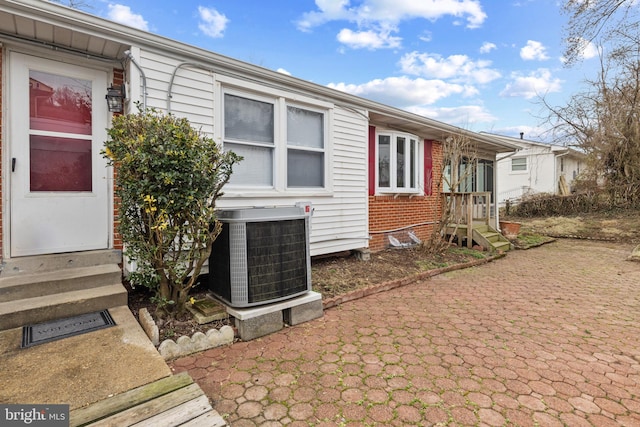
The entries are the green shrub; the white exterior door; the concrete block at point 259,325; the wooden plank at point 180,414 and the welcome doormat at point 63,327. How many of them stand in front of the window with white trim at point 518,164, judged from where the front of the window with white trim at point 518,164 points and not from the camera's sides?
5

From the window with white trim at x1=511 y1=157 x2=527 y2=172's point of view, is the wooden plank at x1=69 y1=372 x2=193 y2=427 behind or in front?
in front

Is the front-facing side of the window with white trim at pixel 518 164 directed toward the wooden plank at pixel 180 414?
yes

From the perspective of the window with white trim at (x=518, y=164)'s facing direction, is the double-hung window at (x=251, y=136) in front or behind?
in front

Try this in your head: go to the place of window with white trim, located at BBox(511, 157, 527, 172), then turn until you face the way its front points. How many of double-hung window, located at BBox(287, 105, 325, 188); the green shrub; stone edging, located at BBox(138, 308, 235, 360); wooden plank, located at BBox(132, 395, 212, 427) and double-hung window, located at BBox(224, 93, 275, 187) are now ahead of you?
5

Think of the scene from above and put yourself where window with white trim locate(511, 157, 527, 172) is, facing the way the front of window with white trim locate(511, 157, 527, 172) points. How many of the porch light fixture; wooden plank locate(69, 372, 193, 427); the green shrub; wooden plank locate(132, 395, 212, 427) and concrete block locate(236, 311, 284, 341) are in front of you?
5

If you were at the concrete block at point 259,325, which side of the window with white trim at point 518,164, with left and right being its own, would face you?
front

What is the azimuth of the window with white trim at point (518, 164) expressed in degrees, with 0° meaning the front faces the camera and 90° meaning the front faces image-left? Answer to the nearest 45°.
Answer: approximately 0°

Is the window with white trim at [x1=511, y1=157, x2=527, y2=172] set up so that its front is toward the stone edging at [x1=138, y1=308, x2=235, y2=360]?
yes

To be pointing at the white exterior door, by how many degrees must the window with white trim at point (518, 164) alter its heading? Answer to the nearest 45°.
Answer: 0° — it already faces it

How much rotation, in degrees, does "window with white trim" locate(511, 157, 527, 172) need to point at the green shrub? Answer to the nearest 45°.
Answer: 0° — it already faces it

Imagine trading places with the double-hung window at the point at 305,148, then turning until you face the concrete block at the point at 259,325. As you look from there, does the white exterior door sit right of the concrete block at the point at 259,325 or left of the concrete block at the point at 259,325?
right
